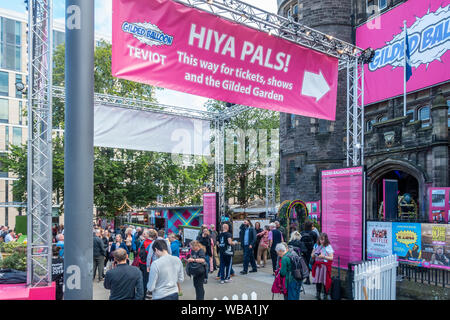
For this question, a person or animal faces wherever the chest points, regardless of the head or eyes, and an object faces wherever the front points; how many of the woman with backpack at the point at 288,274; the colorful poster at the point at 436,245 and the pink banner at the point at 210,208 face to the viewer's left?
1

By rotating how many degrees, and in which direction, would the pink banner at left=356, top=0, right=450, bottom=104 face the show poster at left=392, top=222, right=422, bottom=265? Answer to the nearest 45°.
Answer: approximately 45° to its left

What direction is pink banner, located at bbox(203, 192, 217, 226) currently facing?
toward the camera

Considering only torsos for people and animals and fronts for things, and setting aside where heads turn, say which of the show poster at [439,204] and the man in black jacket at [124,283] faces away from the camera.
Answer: the man in black jacket

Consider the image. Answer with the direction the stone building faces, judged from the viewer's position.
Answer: facing the viewer and to the left of the viewer

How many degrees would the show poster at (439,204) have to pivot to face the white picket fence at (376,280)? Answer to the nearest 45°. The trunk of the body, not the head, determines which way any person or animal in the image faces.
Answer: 0° — it already faces it

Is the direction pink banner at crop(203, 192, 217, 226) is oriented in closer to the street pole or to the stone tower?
the street pole

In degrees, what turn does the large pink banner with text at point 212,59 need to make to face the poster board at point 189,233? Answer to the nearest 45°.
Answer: approximately 135° to its left

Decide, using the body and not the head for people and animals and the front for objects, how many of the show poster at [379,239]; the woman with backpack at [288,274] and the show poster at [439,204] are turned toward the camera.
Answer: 2

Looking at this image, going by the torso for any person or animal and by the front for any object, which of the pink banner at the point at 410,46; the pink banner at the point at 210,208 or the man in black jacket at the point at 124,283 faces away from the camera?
the man in black jacket

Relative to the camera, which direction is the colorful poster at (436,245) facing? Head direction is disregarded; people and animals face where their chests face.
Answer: toward the camera

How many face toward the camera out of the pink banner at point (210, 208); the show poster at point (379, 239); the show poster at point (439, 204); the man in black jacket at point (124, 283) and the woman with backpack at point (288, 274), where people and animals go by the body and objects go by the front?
3

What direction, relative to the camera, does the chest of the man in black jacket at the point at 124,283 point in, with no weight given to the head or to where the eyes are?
away from the camera

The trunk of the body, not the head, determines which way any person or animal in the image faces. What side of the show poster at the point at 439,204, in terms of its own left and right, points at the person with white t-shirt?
front
